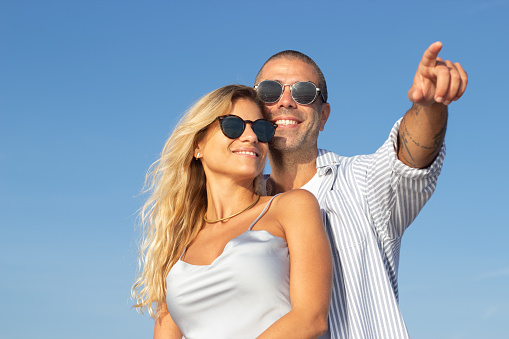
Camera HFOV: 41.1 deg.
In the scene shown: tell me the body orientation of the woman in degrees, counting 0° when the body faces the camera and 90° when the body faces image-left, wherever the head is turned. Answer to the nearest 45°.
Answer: approximately 45°

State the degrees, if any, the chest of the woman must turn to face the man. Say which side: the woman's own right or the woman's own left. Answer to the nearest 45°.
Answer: approximately 135° to the woman's own left

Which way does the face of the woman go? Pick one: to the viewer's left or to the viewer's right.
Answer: to the viewer's right
